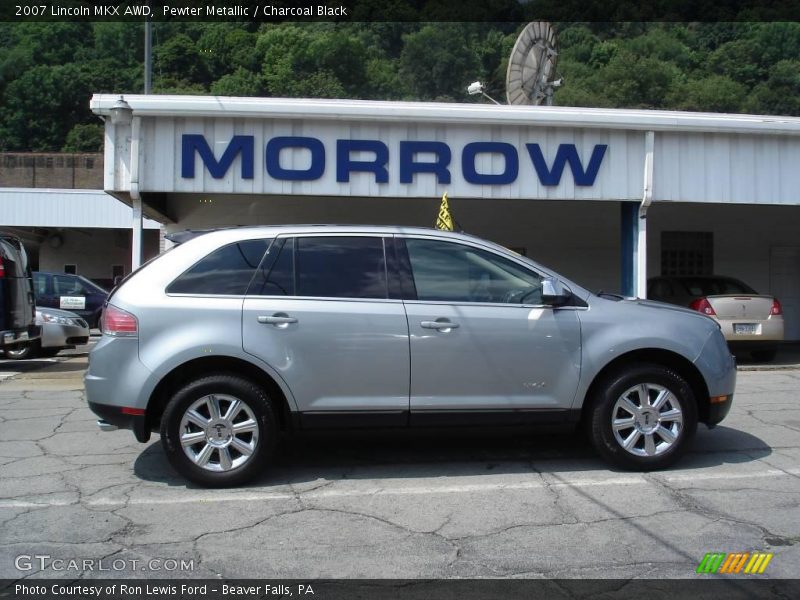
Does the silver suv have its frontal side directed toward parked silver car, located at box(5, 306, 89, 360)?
no

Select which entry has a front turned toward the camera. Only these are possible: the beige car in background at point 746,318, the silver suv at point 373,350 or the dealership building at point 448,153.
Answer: the dealership building

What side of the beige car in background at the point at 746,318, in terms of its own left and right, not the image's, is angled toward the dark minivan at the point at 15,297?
left

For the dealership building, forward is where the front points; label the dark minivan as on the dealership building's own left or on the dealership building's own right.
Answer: on the dealership building's own right

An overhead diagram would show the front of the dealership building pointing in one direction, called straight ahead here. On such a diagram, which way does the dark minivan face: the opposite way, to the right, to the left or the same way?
to the right

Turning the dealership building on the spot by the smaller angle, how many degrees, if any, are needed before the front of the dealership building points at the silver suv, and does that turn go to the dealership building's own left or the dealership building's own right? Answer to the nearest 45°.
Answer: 0° — it already faces it

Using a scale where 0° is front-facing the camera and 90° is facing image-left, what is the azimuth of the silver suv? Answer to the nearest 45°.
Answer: approximately 270°

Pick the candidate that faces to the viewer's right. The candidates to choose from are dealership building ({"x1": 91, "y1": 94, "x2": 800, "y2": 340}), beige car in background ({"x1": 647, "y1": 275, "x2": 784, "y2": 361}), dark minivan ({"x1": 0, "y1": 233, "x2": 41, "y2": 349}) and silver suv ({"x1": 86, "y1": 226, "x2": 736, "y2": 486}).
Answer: the silver suv

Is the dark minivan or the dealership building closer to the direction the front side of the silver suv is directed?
the dealership building

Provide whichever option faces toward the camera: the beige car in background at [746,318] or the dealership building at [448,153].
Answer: the dealership building

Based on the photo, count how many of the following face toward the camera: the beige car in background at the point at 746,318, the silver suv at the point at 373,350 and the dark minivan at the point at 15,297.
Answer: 0

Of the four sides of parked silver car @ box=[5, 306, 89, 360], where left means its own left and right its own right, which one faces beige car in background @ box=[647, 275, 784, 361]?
front

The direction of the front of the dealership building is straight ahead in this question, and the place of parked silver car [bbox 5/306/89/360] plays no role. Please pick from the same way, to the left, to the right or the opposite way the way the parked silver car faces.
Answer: to the left

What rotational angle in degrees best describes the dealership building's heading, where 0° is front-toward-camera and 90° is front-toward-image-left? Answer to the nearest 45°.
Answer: approximately 0°

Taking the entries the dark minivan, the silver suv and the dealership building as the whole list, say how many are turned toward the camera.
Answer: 1

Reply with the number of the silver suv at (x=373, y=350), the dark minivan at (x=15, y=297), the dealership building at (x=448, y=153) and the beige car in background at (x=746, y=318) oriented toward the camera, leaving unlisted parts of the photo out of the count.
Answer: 1

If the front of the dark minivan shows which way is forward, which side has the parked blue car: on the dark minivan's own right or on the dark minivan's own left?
on the dark minivan's own right

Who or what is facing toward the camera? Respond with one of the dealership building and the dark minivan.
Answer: the dealership building
